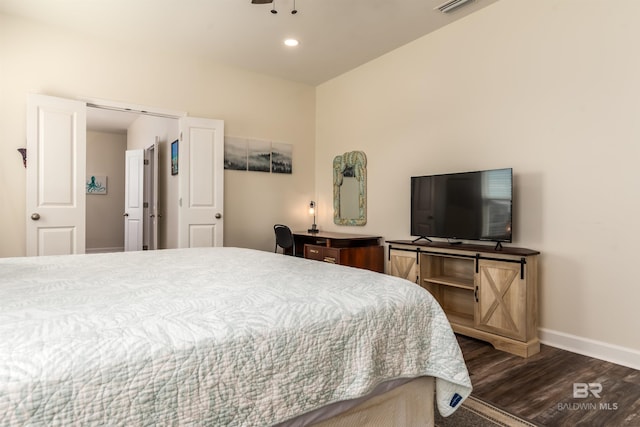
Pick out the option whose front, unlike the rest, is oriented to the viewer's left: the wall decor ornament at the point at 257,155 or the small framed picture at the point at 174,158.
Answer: the small framed picture

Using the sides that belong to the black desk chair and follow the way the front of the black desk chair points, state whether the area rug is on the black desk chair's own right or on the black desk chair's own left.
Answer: on the black desk chair's own right

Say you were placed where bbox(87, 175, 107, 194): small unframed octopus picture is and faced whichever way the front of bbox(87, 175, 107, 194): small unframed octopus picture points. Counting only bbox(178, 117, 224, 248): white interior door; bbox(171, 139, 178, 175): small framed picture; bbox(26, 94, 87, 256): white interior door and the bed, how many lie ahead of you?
4

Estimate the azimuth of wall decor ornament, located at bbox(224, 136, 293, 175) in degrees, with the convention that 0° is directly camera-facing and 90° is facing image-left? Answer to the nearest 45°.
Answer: approximately 315°

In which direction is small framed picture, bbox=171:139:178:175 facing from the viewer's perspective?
to the viewer's left

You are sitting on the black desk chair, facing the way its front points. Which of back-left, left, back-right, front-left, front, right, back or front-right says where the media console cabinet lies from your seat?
right

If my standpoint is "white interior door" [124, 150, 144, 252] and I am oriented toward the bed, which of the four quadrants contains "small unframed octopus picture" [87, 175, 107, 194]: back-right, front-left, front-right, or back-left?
back-right

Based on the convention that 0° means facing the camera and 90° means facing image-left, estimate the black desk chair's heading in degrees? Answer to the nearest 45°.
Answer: approximately 225°

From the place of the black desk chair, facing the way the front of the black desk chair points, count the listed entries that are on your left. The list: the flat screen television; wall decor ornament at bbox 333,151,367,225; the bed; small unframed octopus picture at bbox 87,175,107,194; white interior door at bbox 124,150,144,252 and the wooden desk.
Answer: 2

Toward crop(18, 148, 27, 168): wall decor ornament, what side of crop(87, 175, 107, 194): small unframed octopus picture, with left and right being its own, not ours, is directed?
front

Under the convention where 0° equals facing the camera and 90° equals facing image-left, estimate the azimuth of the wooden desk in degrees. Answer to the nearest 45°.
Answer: approximately 45°

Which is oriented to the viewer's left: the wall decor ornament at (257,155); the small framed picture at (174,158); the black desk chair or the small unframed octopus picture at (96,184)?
the small framed picture at (174,158)
